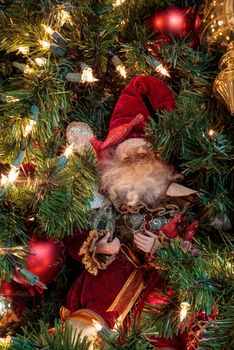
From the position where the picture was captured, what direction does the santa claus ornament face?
facing the viewer
